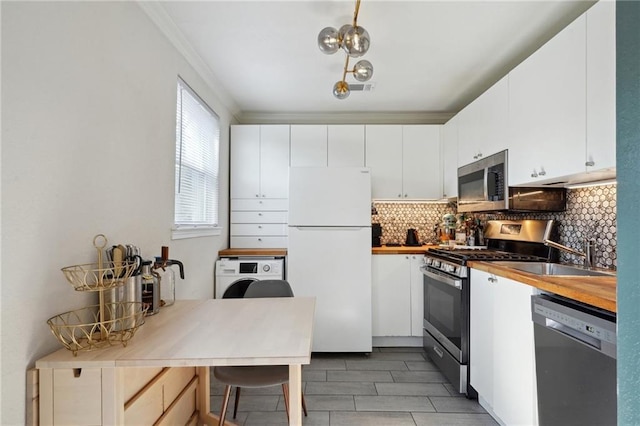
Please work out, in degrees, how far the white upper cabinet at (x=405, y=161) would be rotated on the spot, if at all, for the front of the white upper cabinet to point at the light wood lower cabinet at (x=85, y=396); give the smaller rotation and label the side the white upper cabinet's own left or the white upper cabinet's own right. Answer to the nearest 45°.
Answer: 0° — it already faces it

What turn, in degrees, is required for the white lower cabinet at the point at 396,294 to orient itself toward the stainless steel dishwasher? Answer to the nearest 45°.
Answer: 0° — it already faces it

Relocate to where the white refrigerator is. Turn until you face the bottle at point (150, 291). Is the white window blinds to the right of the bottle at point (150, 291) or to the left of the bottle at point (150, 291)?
right

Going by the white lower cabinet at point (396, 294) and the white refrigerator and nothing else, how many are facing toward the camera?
2

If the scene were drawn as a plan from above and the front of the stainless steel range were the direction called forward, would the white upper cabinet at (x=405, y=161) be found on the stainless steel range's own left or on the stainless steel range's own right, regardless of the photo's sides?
on the stainless steel range's own right

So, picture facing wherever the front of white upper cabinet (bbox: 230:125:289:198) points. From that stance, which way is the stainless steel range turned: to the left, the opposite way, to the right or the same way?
to the right

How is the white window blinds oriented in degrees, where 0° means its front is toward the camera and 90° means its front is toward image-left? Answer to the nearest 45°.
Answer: approximately 315°

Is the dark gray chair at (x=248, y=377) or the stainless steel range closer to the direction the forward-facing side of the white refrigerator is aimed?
the dark gray chair
